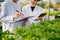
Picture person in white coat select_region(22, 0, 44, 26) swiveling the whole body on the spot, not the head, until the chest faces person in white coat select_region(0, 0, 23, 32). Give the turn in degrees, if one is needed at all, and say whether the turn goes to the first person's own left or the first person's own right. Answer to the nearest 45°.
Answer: approximately 90° to the first person's own right

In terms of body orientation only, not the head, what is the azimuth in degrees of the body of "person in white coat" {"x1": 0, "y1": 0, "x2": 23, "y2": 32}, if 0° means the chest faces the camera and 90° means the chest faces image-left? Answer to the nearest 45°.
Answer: approximately 315°

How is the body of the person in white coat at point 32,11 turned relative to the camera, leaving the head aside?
toward the camera

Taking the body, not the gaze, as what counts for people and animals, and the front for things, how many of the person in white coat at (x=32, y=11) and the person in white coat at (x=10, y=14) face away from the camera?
0

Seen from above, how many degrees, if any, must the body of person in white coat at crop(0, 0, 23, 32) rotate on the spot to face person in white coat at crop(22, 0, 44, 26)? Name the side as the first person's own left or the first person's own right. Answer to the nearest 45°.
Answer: approximately 45° to the first person's own left
